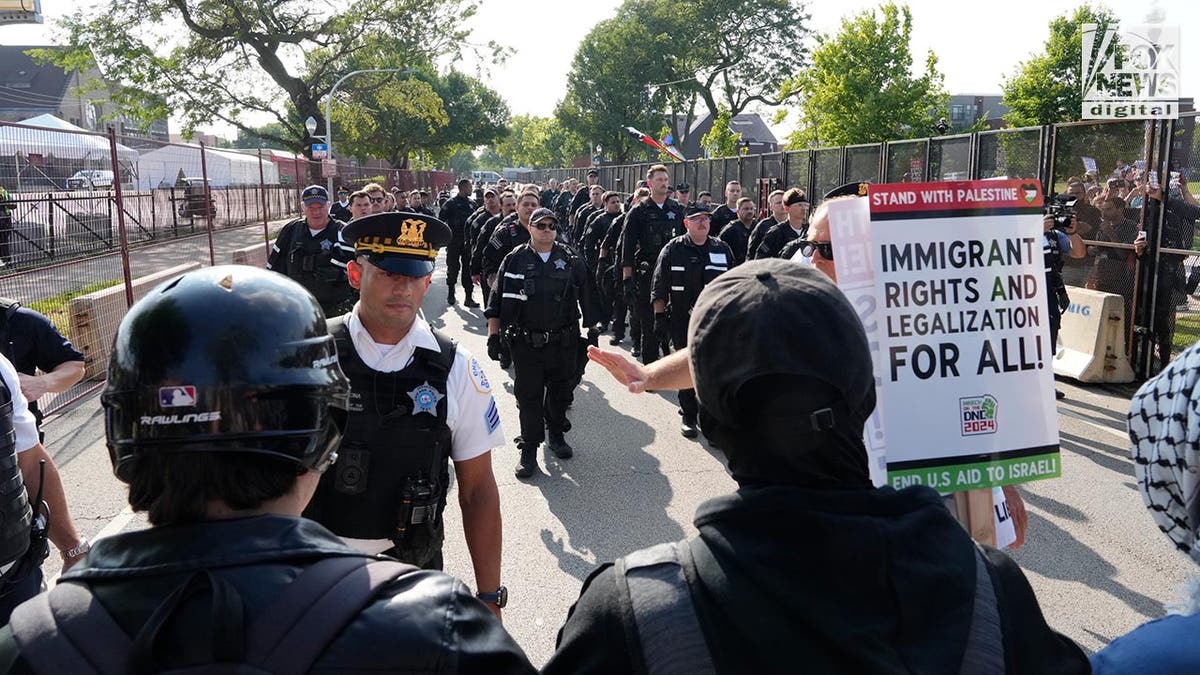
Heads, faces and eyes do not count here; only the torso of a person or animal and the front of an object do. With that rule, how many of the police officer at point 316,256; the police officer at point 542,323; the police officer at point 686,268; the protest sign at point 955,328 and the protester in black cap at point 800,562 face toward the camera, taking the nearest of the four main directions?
4

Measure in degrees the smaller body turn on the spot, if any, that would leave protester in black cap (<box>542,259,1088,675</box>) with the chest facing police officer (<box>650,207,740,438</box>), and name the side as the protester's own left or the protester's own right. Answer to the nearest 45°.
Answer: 0° — they already face them

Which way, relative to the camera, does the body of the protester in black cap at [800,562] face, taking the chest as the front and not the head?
away from the camera

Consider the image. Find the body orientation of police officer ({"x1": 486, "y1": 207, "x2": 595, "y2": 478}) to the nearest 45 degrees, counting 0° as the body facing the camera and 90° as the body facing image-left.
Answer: approximately 0°

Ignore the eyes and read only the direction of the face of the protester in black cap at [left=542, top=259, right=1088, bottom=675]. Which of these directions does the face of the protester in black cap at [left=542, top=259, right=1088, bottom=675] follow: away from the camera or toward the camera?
away from the camera

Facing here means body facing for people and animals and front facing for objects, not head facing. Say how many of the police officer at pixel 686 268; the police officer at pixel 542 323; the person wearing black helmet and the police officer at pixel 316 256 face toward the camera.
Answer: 3

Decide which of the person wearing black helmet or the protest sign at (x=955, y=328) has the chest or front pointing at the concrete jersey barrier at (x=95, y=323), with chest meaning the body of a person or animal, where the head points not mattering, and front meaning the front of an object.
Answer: the person wearing black helmet

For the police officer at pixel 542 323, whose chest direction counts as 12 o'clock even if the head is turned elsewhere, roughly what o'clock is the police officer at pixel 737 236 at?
the police officer at pixel 737 236 is roughly at 7 o'clock from the police officer at pixel 542 323.

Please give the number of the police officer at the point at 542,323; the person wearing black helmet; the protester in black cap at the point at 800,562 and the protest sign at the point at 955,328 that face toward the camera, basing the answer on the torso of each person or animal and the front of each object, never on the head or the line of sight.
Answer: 2

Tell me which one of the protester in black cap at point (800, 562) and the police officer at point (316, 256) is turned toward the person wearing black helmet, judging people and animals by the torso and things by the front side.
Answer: the police officer

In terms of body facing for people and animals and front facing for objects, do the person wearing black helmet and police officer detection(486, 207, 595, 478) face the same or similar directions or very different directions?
very different directions
